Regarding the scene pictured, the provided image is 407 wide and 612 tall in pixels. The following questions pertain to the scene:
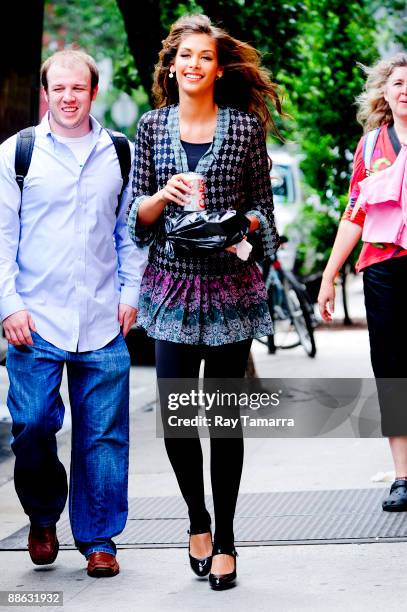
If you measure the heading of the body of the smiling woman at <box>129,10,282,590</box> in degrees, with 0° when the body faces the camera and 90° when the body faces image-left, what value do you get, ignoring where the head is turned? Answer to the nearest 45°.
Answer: approximately 0°

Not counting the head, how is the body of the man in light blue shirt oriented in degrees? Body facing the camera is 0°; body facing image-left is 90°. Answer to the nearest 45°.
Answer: approximately 0°

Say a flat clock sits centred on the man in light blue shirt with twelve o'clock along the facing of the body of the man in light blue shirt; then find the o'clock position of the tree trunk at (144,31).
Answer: The tree trunk is roughly at 6 o'clock from the man in light blue shirt.

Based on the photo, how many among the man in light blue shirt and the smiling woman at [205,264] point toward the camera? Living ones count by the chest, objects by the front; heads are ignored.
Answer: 2

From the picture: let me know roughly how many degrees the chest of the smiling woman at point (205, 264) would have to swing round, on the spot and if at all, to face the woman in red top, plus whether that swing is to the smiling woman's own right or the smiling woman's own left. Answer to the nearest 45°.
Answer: approximately 135° to the smiling woman's own left

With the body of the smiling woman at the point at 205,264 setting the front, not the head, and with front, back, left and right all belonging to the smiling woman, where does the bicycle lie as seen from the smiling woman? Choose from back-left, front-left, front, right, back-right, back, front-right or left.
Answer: back

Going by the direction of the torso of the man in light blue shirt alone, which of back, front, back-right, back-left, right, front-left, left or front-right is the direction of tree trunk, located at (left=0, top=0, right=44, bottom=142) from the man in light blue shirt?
back

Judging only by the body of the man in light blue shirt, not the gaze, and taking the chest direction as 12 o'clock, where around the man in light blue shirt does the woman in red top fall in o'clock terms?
The woman in red top is roughly at 8 o'clock from the man in light blue shirt.

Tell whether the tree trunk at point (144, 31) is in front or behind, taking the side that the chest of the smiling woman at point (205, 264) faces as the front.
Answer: behind
